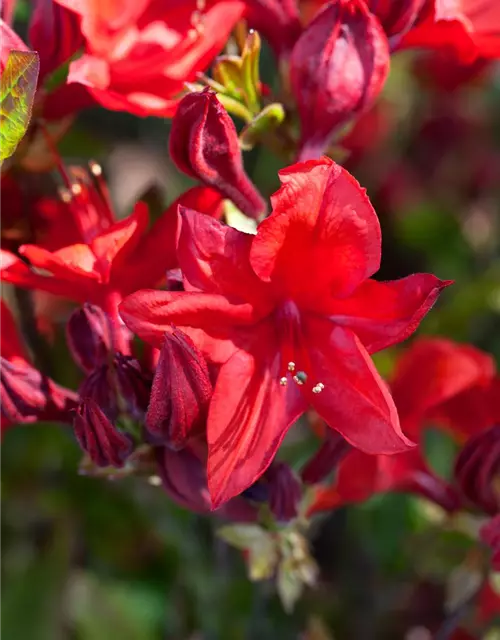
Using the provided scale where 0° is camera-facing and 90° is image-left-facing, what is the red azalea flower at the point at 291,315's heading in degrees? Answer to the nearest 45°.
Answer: approximately 0°
